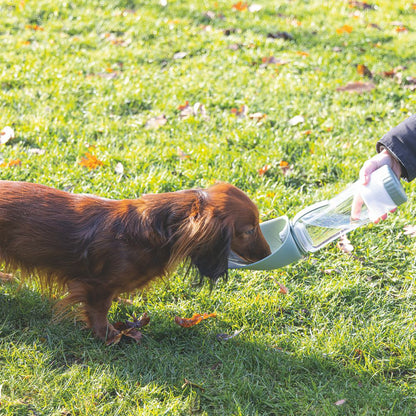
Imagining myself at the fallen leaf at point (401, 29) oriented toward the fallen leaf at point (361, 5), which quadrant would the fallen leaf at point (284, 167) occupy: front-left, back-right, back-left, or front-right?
back-left

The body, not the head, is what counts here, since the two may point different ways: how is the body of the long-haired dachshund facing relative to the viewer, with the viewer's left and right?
facing to the right of the viewer

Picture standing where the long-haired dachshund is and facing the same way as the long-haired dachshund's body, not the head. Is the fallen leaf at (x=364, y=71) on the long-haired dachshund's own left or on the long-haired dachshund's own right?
on the long-haired dachshund's own left

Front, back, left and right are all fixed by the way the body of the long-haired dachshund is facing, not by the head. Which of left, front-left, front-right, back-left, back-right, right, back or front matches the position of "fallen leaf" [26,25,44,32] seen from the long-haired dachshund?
left

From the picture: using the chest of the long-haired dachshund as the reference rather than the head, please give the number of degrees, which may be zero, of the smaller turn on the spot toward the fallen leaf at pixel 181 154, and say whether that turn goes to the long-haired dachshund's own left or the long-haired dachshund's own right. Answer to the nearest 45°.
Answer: approximately 90° to the long-haired dachshund's own left

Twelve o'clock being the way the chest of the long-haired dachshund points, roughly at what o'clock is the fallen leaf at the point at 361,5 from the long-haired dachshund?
The fallen leaf is roughly at 10 o'clock from the long-haired dachshund.

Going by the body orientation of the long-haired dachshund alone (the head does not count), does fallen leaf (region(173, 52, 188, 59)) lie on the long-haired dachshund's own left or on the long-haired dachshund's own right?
on the long-haired dachshund's own left

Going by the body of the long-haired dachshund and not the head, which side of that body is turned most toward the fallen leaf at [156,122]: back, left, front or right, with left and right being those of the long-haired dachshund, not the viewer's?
left
